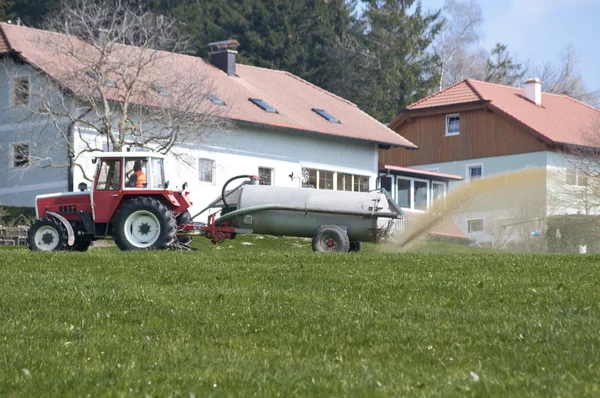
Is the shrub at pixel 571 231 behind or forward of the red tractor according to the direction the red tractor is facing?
behind

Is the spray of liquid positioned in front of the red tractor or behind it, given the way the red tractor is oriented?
behind

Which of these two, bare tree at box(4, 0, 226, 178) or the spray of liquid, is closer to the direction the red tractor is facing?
the bare tree

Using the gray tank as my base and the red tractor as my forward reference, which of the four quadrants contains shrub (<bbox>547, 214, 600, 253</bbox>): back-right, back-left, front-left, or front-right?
back-right

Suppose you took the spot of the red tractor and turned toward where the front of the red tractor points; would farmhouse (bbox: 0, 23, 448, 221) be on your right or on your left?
on your right

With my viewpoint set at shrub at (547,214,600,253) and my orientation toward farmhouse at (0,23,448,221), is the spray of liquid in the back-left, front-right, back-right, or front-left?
front-left

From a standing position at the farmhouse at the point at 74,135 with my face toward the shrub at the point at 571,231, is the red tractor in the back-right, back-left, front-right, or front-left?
front-right

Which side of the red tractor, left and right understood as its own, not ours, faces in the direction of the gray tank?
back

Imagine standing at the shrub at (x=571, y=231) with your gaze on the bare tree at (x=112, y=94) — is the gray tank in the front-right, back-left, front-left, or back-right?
front-left

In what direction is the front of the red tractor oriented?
to the viewer's left

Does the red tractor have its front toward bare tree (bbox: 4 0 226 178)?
no
